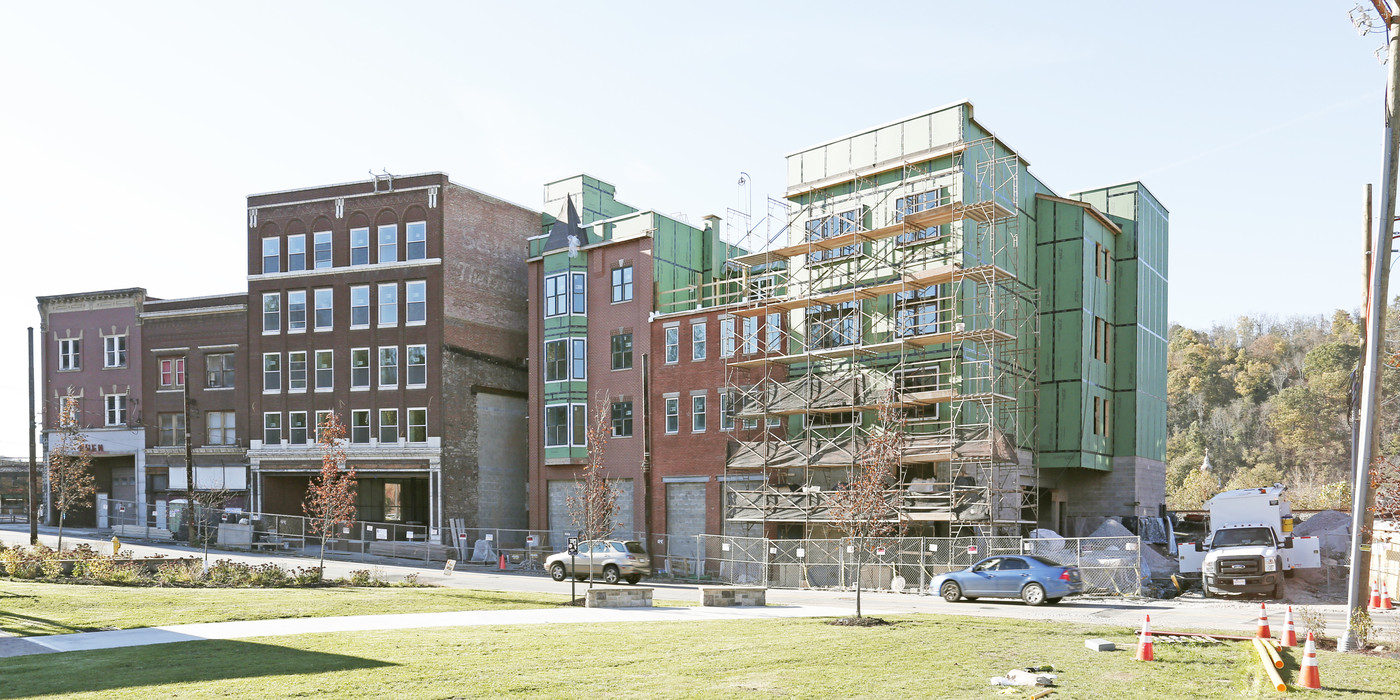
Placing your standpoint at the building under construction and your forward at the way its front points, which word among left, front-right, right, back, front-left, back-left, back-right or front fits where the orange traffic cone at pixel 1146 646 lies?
front-left

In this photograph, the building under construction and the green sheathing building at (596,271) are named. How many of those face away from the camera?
0

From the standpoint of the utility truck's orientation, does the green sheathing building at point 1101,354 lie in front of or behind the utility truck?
behind

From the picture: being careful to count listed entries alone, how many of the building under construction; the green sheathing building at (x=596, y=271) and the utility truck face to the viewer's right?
0

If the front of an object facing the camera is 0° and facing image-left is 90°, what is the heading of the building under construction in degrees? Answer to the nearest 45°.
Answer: approximately 45°

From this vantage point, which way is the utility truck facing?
toward the camera

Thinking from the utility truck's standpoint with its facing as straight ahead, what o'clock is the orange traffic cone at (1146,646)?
The orange traffic cone is roughly at 12 o'clock from the utility truck.

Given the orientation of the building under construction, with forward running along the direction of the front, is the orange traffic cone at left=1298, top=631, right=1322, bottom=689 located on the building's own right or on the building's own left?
on the building's own left

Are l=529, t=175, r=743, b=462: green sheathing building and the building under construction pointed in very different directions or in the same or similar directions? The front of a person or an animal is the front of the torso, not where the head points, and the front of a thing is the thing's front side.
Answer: same or similar directions
